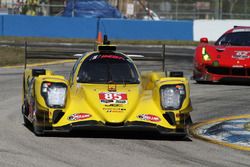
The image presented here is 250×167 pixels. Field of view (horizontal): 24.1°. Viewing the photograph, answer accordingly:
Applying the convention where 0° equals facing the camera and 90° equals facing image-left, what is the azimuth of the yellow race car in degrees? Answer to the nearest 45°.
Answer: approximately 0°

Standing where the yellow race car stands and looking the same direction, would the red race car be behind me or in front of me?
behind
